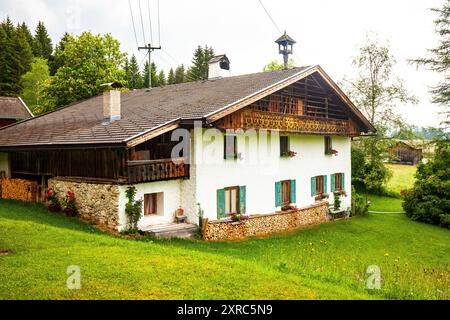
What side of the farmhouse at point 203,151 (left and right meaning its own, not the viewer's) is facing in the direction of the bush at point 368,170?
left

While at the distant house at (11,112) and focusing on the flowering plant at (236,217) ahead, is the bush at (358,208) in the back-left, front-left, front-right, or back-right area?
front-left

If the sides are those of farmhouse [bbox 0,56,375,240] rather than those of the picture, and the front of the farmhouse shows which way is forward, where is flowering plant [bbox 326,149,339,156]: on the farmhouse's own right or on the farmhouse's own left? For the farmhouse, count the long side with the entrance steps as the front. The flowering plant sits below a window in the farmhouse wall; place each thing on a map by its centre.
on the farmhouse's own left

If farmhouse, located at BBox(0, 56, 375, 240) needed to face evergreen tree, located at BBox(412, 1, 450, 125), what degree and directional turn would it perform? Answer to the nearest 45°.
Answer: approximately 90° to its left

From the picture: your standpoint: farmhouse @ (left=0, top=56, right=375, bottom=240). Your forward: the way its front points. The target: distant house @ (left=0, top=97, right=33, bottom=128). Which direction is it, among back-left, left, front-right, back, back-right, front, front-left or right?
back

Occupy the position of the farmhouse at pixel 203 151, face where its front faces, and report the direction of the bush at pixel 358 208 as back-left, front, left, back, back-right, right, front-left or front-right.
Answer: left
